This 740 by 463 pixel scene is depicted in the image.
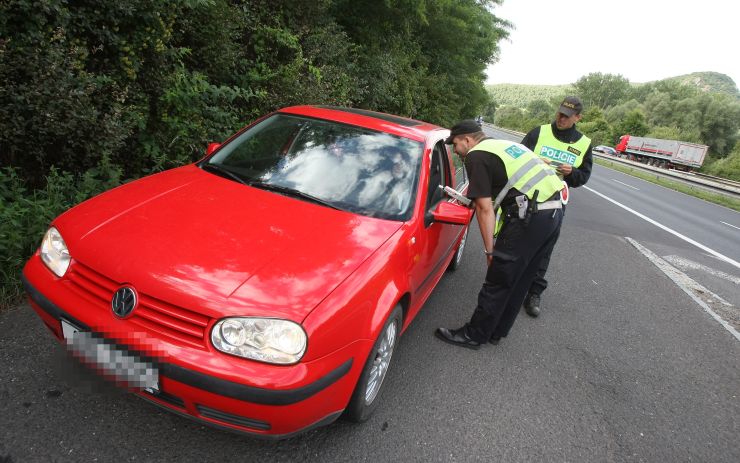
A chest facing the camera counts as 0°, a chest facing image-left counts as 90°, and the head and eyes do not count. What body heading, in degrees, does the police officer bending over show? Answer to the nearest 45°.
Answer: approximately 90°

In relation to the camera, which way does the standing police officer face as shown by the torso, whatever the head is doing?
toward the camera

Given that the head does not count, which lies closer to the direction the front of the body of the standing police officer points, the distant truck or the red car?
the red car

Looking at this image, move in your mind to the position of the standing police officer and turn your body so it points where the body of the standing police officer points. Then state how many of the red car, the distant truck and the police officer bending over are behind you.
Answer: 1

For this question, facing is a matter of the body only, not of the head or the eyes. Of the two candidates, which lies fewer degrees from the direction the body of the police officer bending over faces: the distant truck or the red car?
the red car

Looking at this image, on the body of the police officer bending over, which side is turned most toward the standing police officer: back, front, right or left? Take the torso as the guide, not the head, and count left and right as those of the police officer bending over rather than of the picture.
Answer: right

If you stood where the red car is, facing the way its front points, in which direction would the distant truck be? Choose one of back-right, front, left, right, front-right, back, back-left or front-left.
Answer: back

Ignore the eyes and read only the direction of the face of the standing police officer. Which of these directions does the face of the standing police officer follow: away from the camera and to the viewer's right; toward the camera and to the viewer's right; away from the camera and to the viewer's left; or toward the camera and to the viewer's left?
toward the camera and to the viewer's left

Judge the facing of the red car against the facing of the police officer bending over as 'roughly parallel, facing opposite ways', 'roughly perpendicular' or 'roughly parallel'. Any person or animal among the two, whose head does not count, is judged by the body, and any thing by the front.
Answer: roughly perpendicular

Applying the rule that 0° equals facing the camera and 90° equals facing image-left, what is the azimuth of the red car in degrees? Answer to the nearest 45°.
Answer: approximately 45°

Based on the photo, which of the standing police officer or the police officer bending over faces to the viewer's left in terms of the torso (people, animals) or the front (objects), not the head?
the police officer bending over

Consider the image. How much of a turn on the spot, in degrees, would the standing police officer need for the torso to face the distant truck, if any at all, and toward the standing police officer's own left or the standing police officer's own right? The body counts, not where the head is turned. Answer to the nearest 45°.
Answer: approximately 180°

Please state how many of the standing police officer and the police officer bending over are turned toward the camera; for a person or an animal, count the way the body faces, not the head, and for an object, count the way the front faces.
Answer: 1

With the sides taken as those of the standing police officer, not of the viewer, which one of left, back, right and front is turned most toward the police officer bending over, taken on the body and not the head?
front

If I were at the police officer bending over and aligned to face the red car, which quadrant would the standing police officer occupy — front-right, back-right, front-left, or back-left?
back-right
